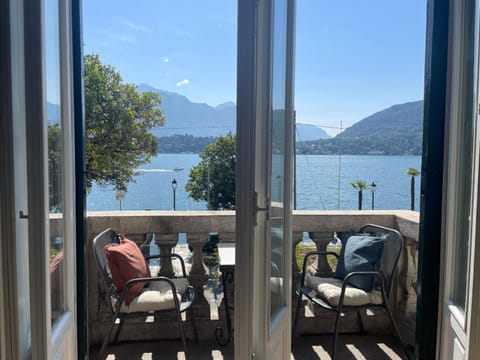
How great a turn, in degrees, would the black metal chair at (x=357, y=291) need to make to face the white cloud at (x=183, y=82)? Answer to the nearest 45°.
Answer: approximately 90° to its right

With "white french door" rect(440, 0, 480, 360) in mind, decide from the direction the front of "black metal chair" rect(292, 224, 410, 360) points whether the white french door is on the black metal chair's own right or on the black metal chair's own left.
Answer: on the black metal chair's own left

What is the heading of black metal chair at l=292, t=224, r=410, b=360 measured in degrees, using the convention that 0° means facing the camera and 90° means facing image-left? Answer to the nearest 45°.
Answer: approximately 45°

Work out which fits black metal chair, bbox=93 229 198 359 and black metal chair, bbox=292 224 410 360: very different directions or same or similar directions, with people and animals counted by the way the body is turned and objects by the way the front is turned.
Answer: very different directions

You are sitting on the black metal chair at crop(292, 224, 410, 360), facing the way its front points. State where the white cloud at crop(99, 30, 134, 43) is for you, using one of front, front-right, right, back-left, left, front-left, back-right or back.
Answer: right

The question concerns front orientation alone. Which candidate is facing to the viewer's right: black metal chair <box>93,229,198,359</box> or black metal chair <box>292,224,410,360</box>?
black metal chair <box>93,229,198,359</box>

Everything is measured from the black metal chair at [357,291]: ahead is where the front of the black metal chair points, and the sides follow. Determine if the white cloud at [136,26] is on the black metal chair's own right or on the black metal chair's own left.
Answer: on the black metal chair's own right

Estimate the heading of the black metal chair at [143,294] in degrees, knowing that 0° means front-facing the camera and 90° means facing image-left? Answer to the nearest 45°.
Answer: approximately 270°

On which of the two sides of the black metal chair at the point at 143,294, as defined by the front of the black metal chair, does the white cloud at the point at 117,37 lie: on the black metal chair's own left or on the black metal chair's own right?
on the black metal chair's own left

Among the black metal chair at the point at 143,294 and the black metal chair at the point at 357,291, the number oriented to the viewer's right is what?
1

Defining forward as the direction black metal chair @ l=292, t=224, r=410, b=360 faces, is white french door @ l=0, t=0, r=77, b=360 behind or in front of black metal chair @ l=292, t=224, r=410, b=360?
in front

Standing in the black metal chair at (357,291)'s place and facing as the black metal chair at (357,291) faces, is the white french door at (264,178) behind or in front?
in front

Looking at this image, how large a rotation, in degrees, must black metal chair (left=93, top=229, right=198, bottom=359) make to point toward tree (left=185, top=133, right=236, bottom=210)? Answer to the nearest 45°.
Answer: approximately 90° to its left
